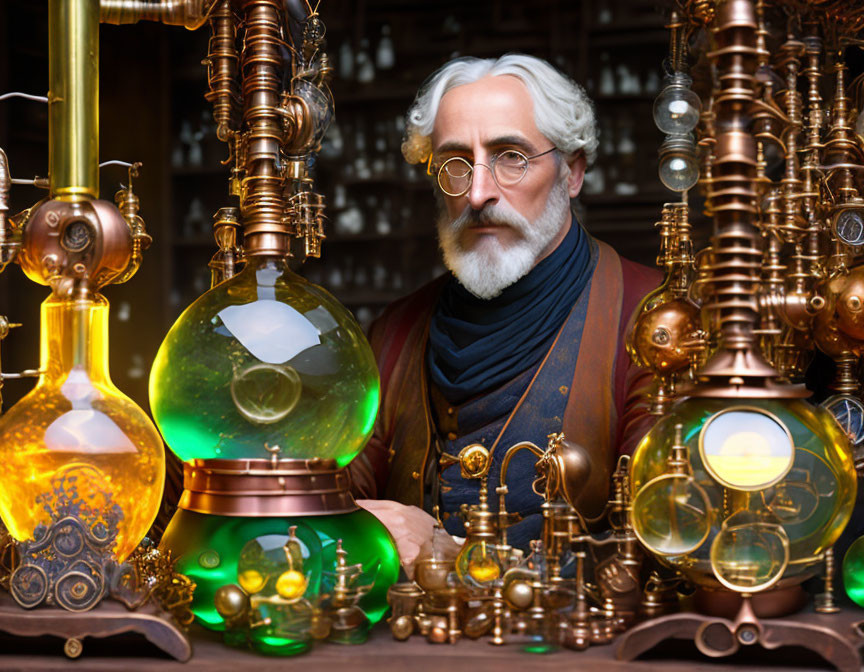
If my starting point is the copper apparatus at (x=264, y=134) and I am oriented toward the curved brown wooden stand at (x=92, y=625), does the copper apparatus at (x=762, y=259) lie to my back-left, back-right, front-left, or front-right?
back-left

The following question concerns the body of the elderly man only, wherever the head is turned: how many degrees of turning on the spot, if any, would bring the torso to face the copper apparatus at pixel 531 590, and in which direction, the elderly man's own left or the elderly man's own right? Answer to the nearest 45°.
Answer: approximately 45° to the elderly man's own left

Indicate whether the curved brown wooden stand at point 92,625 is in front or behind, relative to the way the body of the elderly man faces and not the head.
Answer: in front

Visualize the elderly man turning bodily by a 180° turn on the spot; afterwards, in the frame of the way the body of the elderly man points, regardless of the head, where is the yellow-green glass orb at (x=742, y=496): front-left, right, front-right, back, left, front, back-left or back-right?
back-right

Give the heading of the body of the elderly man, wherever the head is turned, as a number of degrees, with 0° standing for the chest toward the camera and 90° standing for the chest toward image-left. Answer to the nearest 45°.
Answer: approximately 45°

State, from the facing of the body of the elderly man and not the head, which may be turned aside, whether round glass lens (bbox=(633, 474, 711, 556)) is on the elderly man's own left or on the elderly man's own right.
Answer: on the elderly man's own left
